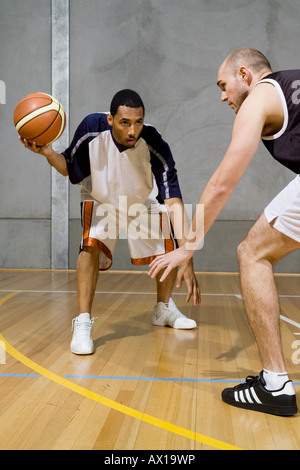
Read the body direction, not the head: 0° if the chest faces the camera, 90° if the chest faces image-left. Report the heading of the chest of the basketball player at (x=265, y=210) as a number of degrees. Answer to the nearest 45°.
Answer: approximately 90°

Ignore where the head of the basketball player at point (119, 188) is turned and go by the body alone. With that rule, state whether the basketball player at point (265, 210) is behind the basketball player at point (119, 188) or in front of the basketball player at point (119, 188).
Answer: in front

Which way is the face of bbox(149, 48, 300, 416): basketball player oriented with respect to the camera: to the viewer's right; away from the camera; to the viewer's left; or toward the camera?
to the viewer's left

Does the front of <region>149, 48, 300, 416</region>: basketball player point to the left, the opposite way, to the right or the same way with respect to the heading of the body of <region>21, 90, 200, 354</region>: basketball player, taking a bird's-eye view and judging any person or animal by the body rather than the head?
to the right

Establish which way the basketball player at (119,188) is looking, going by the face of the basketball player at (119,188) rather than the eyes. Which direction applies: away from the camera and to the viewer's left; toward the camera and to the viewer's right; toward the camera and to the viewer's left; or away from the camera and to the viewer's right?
toward the camera and to the viewer's right

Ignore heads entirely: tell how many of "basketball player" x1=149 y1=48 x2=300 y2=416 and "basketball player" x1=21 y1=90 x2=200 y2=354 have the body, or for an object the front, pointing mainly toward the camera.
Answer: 1

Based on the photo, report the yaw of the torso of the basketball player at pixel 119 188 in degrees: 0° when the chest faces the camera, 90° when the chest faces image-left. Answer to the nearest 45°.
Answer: approximately 0°

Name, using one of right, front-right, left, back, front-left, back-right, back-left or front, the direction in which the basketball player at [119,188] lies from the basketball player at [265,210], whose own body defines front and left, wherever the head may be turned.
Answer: front-right

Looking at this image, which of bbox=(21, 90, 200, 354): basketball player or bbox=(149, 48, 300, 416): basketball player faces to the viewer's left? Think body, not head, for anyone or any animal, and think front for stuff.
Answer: bbox=(149, 48, 300, 416): basketball player
